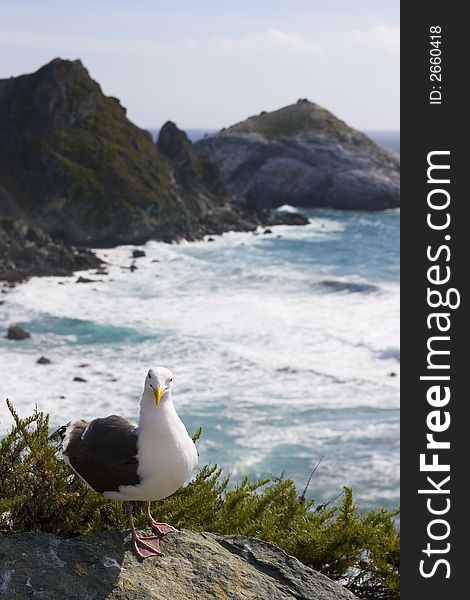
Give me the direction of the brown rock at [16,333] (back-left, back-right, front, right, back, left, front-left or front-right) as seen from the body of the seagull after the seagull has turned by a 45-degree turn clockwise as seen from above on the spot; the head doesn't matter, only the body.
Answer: back

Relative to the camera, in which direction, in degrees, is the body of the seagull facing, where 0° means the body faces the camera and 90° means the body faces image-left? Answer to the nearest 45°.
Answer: approximately 315°

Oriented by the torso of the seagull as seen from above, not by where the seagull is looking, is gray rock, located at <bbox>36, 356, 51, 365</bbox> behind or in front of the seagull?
behind
